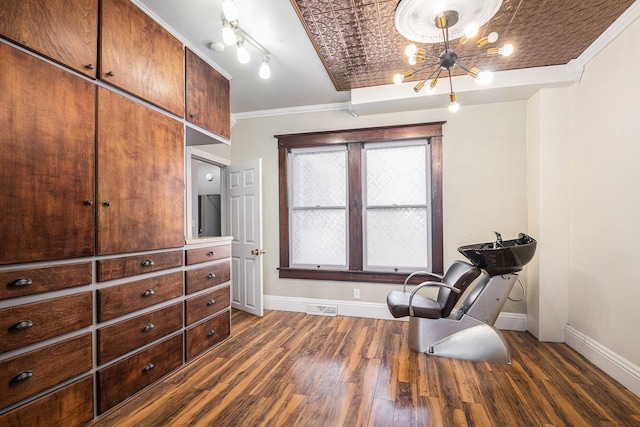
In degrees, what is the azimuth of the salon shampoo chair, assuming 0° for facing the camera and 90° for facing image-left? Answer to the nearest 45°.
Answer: approximately 90°

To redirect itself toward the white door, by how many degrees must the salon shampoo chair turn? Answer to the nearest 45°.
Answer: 0° — it already faces it
